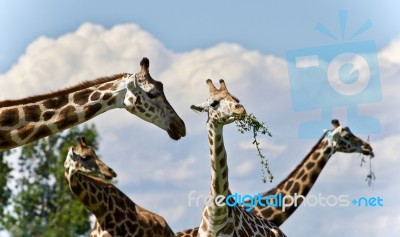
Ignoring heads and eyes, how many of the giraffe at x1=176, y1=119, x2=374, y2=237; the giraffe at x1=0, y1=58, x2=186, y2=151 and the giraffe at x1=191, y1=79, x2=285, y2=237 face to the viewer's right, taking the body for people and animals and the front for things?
2

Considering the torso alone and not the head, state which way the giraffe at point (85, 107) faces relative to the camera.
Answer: to the viewer's right

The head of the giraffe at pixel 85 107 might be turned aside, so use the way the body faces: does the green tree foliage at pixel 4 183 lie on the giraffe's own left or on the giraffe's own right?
on the giraffe's own left

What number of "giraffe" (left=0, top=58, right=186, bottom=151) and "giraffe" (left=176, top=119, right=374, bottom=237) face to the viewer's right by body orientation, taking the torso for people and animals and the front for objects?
2

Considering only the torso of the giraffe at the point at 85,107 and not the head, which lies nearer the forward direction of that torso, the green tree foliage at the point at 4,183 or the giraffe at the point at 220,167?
the giraffe

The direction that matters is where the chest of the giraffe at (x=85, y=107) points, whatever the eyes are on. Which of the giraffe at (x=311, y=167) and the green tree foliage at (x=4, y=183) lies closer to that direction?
the giraffe

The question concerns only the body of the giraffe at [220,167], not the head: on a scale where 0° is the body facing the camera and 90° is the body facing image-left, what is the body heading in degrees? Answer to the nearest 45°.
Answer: approximately 45°

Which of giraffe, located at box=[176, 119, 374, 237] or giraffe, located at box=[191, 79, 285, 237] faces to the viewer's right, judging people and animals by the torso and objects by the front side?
giraffe, located at box=[176, 119, 374, 237]

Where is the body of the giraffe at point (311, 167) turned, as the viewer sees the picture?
to the viewer's right

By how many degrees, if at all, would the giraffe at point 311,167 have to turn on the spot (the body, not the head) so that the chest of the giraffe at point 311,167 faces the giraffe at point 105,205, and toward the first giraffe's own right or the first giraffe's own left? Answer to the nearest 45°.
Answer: approximately 135° to the first giraffe's own right

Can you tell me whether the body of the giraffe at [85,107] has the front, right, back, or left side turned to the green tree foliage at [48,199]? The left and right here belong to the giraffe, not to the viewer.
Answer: left
